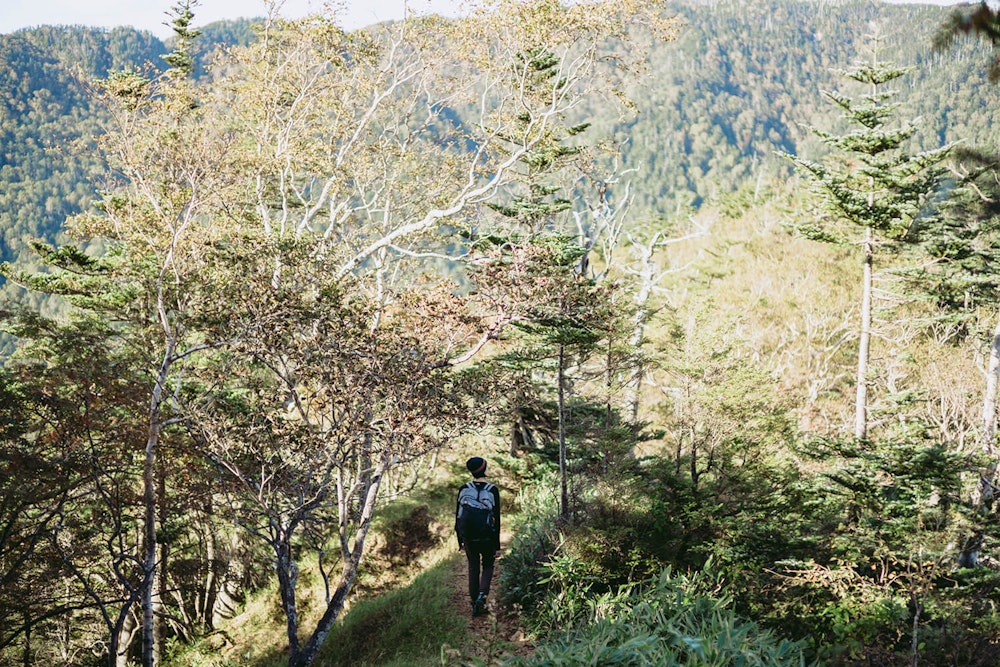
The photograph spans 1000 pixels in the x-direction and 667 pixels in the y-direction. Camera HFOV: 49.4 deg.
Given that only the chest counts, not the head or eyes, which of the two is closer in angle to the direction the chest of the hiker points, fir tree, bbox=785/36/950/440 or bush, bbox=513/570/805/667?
the fir tree

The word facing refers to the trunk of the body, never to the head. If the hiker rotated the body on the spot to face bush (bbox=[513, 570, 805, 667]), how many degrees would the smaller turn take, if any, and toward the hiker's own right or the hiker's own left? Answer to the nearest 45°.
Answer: approximately 135° to the hiker's own right

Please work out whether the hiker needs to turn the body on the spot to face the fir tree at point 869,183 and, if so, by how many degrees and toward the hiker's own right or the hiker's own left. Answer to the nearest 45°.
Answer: approximately 45° to the hiker's own right

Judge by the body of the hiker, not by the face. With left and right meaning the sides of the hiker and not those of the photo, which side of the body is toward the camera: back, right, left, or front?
back
